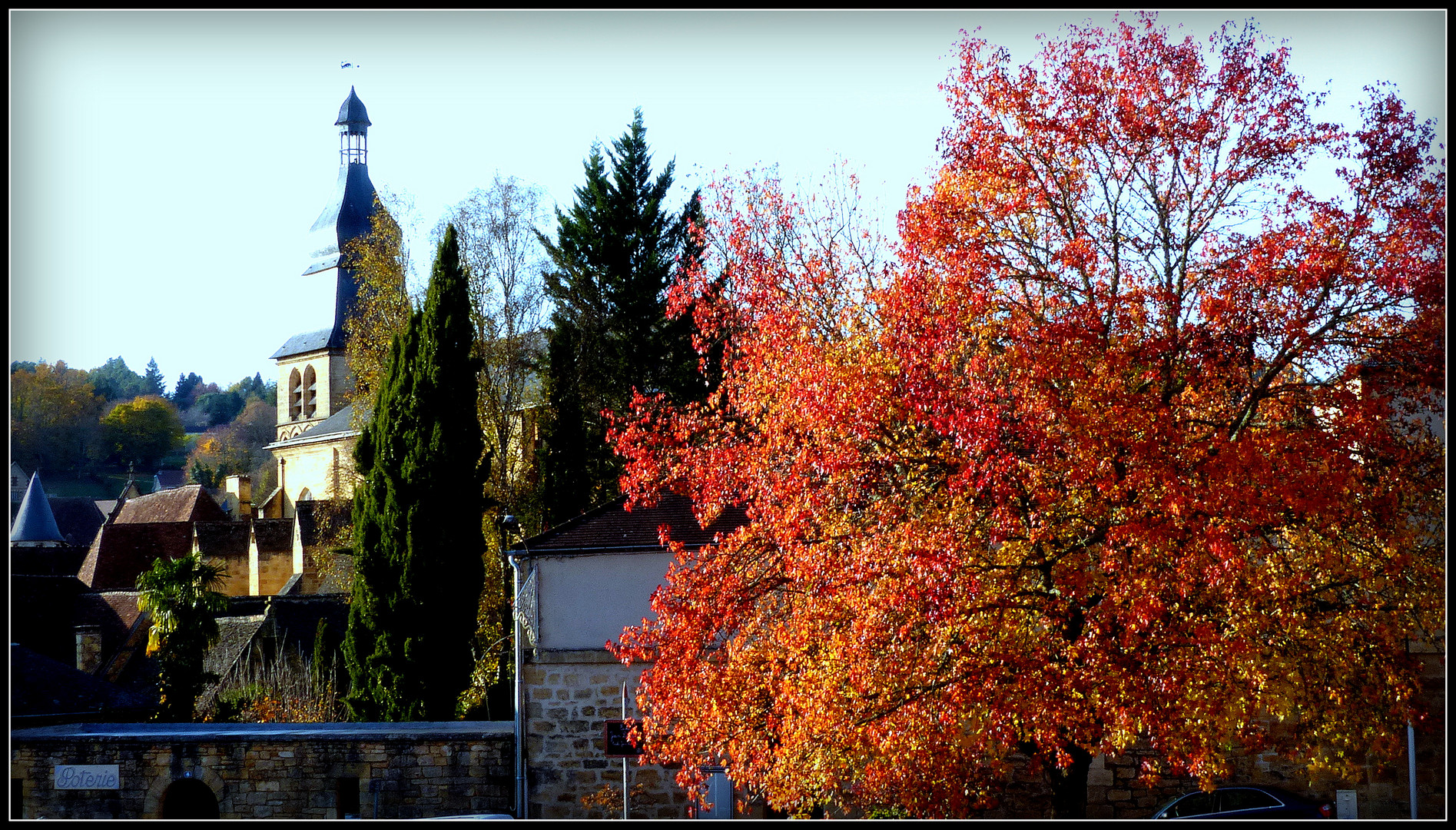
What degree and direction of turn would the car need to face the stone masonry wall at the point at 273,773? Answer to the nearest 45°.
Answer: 0° — it already faces it

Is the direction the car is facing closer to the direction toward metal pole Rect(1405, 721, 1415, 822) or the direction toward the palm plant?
the palm plant

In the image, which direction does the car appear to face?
to the viewer's left

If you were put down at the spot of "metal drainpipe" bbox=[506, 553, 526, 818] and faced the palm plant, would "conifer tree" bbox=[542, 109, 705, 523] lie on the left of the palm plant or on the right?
right

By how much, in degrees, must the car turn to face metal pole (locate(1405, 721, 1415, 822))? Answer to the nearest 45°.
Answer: approximately 180°

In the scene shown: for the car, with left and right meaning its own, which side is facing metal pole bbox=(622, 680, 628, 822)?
front

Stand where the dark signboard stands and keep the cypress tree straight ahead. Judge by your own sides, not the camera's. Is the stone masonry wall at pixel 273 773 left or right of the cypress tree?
left

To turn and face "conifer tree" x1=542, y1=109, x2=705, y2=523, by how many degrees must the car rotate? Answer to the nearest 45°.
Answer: approximately 45° to its right

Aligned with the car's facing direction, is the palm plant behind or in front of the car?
in front
